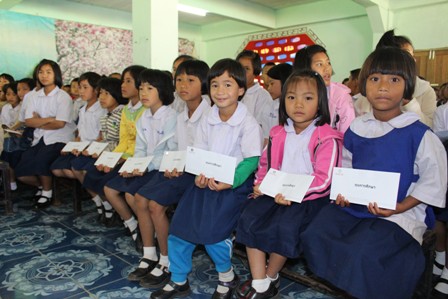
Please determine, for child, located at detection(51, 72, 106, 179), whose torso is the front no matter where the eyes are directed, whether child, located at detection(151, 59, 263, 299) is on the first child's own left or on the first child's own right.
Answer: on the first child's own left

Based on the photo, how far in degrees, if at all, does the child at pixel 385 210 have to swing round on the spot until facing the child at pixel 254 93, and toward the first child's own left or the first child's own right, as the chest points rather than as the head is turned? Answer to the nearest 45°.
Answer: approximately 90° to the first child's own right

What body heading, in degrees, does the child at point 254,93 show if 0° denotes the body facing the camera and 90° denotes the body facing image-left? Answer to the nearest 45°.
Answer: approximately 45°

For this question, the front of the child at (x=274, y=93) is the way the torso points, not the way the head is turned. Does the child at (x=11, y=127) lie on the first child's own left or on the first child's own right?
on the first child's own right

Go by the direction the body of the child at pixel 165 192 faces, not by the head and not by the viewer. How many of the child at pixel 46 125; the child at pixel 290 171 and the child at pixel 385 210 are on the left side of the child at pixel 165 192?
2

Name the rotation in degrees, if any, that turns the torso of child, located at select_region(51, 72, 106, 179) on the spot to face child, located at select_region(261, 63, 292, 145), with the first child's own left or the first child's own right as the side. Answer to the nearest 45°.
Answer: approximately 90° to the first child's own left

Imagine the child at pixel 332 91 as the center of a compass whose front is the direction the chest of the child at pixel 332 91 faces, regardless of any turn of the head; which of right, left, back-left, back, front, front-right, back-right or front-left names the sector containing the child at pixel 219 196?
front

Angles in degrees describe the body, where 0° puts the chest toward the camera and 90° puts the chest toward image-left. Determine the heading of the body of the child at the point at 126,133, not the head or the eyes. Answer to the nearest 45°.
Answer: approximately 45°

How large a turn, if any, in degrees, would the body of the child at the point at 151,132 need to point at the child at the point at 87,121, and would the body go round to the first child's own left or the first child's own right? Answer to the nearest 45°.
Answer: approximately 90° to the first child's own right
